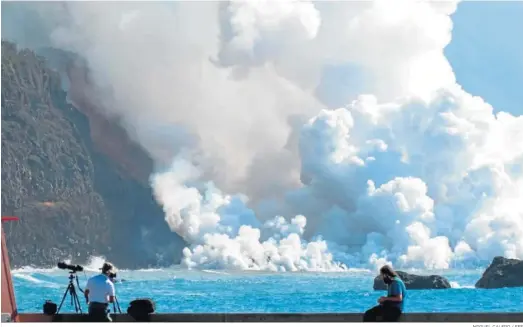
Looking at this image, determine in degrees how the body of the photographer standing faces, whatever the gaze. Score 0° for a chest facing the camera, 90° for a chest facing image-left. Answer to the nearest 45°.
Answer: approximately 225°

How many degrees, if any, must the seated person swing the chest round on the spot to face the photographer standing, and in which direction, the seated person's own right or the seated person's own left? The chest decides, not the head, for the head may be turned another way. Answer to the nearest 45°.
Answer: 0° — they already face them

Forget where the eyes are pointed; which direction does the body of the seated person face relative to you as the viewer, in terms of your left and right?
facing to the left of the viewer

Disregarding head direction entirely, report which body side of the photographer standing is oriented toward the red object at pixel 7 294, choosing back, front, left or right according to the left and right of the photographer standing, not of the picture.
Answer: left

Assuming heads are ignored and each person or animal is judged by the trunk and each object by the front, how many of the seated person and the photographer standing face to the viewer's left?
1
